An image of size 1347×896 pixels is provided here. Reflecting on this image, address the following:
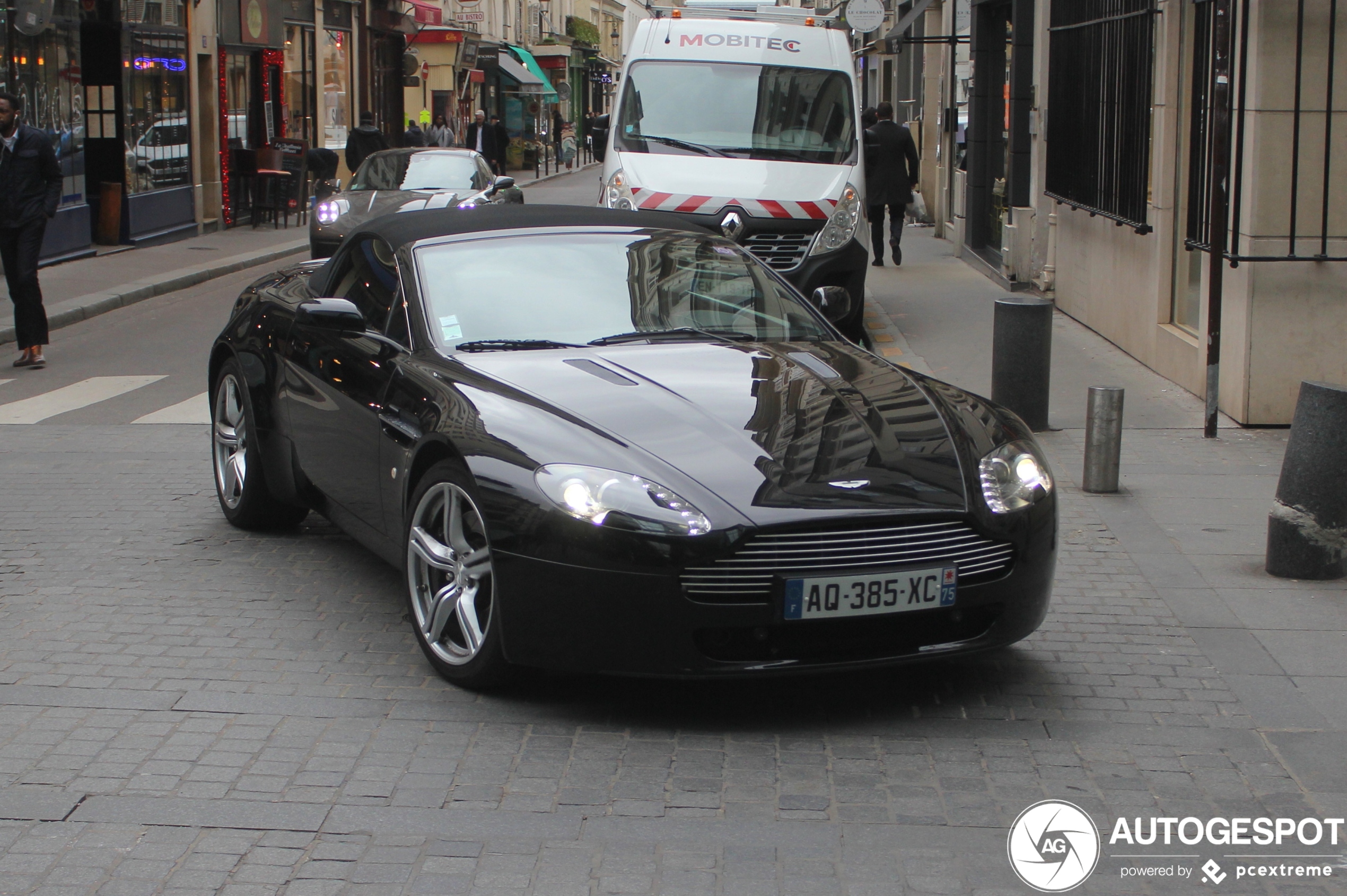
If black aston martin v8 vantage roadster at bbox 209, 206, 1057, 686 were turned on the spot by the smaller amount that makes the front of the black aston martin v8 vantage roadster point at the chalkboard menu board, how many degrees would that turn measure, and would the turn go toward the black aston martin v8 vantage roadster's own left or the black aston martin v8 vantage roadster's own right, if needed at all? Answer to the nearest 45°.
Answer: approximately 135° to the black aston martin v8 vantage roadster's own left

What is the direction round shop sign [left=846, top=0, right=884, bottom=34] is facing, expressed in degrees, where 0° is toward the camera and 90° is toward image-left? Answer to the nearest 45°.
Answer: approximately 0°

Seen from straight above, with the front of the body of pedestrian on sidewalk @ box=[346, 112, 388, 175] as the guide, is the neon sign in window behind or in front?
behind

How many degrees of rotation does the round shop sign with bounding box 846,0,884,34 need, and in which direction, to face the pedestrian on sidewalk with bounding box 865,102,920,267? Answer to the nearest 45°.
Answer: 0° — it already faces them

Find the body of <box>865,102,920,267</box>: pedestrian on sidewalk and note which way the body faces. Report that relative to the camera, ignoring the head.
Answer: away from the camera

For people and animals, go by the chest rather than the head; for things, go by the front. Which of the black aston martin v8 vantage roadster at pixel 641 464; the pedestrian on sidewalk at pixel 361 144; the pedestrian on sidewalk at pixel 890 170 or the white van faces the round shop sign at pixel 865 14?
the pedestrian on sidewalk at pixel 890 170

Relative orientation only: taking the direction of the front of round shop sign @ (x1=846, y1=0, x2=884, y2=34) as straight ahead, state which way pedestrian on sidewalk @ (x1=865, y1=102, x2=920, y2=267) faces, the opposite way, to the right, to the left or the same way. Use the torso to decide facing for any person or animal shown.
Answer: the opposite way

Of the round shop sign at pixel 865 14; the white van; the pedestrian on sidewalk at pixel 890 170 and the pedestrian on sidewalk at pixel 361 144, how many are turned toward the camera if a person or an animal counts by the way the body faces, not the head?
2

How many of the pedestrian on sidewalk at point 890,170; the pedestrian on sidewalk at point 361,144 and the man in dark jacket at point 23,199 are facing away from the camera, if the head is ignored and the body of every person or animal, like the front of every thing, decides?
2
